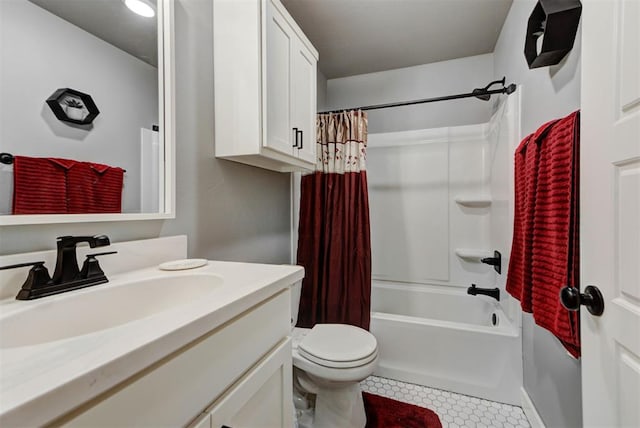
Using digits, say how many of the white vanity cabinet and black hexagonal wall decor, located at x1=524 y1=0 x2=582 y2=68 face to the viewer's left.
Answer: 1

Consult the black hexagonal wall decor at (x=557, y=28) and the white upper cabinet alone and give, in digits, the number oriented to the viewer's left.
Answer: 1

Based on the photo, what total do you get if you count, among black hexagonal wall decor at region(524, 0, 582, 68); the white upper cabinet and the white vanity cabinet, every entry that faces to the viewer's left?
1

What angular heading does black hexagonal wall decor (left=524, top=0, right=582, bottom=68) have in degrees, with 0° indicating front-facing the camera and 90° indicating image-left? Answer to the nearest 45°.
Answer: approximately 90°

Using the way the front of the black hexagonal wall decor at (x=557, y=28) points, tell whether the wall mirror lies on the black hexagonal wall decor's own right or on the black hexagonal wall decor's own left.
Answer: on the black hexagonal wall decor's own left

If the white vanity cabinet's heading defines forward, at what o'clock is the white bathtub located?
The white bathtub is roughly at 10 o'clock from the white vanity cabinet.

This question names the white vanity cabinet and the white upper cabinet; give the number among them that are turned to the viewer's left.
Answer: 0

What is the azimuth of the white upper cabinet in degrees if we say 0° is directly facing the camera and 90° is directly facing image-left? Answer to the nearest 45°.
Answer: approximately 315°

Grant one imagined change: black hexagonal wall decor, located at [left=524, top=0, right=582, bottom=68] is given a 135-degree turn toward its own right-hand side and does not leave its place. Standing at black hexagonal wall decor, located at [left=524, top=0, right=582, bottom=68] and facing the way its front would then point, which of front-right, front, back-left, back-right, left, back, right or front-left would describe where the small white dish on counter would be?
back

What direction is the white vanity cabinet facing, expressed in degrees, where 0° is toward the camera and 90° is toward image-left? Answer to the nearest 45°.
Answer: approximately 315°

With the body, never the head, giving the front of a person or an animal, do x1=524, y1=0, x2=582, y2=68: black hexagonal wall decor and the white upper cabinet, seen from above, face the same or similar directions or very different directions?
very different directions

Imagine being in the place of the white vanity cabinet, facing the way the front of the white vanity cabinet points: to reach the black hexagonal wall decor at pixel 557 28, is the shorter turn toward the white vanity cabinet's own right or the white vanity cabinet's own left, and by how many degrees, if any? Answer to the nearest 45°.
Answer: approximately 45° to the white vanity cabinet's own left

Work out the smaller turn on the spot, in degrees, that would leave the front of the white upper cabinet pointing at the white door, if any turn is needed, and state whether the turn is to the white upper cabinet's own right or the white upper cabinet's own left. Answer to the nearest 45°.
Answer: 0° — it already faces it

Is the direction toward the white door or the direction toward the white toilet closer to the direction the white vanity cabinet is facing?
the white door
